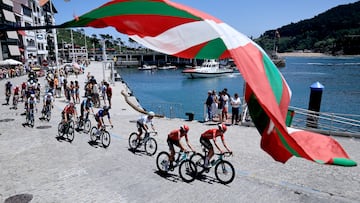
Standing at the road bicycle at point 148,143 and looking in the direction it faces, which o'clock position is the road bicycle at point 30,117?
the road bicycle at point 30,117 is roughly at 6 o'clock from the road bicycle at point 148,143.

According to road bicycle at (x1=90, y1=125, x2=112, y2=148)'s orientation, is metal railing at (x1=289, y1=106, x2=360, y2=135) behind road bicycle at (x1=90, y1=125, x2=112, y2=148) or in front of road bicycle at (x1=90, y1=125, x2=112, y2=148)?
in front

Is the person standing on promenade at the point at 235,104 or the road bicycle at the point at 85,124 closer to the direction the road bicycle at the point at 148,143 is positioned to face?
the person standing on promenade

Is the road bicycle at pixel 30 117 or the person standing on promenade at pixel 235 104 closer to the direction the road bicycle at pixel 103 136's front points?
the person standing on promenade

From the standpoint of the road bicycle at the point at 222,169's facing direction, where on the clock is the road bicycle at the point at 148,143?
the road bicycle at the point at 148,143 is roughly at 6 o'clock from the road bicycle at the point at 222,169.

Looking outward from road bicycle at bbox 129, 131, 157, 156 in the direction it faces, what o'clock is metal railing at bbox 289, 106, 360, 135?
The metal railing is roughly at 10 o'clock from the road bicycle.

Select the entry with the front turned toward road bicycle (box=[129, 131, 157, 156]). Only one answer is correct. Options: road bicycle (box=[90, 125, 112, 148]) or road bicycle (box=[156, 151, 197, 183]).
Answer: road bicycle (box=[90, 125, 112, 148])

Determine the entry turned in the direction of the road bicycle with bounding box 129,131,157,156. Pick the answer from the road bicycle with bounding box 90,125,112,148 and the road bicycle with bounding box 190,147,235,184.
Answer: the road bicycle with bounding box 90,125,112,148

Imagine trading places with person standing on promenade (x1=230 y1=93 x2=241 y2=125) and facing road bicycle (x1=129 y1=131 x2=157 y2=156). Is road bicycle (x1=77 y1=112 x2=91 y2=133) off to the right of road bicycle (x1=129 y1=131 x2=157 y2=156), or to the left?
right

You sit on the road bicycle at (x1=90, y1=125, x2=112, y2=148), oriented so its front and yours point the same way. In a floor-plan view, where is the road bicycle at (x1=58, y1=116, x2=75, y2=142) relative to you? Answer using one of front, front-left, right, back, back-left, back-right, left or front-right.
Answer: back

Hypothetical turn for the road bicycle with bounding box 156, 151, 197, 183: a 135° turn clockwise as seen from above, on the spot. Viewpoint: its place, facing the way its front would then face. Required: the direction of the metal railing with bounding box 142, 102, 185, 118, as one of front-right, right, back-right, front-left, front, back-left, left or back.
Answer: right

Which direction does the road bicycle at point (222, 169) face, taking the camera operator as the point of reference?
facing the viewer and to the right of the viewer

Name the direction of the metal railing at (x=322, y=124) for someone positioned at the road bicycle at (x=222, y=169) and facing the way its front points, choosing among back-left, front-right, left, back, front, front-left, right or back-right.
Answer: left

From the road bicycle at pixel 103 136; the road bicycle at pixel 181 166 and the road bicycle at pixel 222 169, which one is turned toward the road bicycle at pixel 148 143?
the road bicycle at pixel 103 136

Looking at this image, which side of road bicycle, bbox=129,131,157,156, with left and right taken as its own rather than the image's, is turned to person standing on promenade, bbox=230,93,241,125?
left
